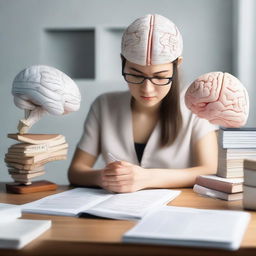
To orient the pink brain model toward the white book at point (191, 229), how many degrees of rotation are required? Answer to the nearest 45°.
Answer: approximately 90° to its left

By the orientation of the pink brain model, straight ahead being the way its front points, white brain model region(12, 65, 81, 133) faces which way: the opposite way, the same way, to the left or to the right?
the opposite way

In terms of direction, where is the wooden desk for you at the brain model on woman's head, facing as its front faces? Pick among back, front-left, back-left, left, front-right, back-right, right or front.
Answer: front

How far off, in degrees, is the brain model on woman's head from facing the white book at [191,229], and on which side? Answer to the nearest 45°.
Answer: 0° — it already faces it

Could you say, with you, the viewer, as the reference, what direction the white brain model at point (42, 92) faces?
facing to the right of the viewer

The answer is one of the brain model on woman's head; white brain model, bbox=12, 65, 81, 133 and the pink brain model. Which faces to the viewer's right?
the white brain model

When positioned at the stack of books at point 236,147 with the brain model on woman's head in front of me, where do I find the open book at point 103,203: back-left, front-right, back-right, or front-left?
front-left

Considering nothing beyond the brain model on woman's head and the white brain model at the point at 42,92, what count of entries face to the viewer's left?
0

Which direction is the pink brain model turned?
to the viewer's left

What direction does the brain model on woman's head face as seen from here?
toward the camera

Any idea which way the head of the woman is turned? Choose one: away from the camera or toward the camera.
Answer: toward the camera

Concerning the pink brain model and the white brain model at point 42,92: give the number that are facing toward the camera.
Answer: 0

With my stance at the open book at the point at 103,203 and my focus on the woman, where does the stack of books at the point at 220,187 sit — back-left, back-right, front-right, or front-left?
front-right

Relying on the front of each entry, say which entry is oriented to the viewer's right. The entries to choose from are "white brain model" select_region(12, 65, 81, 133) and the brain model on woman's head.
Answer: the white brain model
